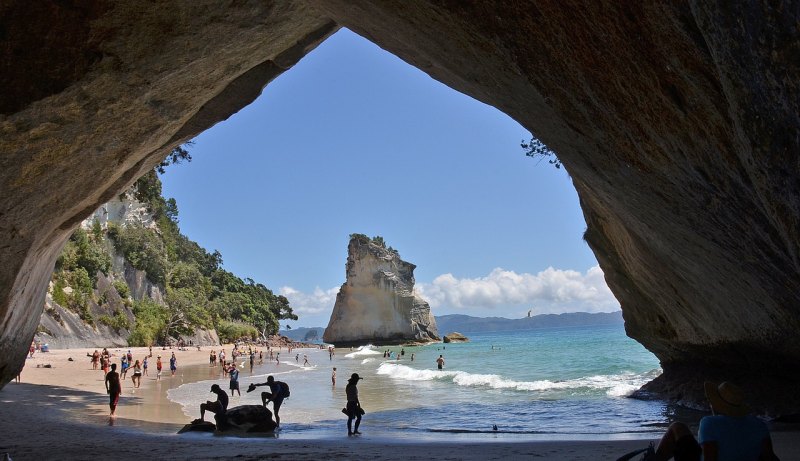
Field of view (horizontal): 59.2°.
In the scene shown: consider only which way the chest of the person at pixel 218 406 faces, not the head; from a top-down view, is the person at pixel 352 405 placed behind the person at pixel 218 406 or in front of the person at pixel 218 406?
behind

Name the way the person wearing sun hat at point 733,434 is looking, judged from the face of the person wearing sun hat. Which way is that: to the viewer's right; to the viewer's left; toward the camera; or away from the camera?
away from the camera
